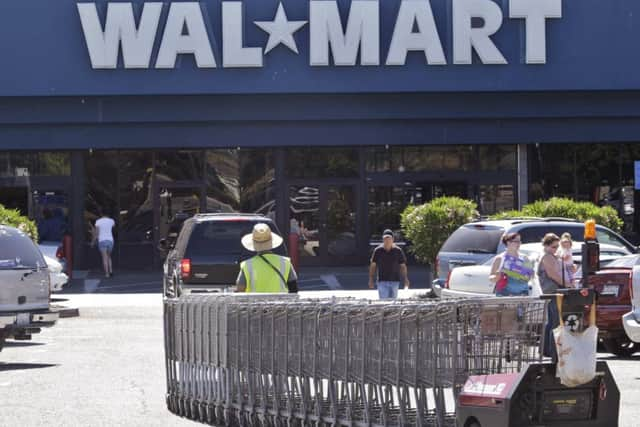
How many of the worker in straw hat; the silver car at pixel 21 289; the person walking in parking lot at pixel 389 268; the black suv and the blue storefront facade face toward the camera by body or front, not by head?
2

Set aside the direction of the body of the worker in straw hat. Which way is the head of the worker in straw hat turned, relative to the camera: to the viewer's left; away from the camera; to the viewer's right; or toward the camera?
away from the camera

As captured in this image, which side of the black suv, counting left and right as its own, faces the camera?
back

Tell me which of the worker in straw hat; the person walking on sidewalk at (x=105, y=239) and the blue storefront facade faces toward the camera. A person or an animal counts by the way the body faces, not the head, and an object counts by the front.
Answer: the blue storefront facade

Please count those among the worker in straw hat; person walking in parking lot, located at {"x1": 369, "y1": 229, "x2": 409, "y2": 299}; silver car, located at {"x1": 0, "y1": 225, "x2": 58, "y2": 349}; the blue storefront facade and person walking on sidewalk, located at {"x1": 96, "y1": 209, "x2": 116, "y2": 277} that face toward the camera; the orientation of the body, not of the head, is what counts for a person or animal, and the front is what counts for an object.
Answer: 2

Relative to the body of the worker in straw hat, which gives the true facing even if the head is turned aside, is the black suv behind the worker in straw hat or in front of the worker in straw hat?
in front

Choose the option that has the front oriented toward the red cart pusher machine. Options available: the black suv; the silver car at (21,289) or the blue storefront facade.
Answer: the blue storefront facade

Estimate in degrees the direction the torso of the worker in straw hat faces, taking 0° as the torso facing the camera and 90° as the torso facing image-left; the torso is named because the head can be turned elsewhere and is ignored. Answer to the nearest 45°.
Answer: approximately 180°

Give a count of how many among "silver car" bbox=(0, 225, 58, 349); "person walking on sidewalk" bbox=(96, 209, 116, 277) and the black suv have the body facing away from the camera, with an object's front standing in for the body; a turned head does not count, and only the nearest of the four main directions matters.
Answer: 3

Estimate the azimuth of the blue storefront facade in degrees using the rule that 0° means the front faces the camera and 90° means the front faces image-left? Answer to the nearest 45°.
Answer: approximately 0°

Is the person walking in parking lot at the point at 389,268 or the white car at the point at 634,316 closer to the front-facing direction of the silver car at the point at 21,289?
the person walking in parking lot

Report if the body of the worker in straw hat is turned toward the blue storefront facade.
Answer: yes

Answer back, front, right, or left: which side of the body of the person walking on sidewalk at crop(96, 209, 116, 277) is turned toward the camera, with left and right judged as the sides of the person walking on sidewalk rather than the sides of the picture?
back

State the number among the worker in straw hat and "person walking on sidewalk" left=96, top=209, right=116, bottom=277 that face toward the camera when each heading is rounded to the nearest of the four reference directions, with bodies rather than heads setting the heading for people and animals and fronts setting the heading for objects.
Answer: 0
